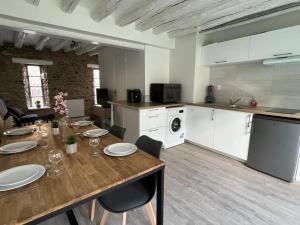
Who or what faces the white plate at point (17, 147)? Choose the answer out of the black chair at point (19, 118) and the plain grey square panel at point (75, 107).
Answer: the plain grey square panel

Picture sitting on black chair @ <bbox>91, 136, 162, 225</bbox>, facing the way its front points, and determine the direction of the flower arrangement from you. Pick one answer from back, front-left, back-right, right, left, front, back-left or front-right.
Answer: right

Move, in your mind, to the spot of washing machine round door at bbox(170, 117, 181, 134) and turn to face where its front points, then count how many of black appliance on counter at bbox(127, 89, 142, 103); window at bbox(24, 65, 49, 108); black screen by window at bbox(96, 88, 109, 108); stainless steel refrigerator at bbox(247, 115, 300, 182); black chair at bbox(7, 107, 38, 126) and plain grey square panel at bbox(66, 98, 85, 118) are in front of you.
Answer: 1

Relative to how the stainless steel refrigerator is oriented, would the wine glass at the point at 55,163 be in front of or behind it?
in front

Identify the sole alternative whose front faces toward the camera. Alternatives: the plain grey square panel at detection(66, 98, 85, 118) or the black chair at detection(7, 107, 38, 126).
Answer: the plain grey square panel

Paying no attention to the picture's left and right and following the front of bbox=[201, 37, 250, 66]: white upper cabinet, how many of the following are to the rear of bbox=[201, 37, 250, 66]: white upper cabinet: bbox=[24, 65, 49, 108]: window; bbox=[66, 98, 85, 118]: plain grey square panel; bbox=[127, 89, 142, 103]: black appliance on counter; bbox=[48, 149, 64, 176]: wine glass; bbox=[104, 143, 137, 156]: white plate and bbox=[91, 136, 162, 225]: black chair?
0

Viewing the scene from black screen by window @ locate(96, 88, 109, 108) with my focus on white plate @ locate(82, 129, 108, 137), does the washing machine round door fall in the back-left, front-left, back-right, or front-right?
front-left

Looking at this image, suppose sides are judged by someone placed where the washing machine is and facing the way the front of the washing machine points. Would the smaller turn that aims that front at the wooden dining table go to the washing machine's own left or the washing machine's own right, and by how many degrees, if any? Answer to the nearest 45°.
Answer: approximately 45° to the washing machine's own right

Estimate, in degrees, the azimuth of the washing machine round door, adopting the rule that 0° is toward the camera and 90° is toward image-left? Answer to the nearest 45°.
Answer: approximately 315°

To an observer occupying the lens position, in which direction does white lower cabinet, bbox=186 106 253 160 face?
facing the viewer and to the left of the viewer

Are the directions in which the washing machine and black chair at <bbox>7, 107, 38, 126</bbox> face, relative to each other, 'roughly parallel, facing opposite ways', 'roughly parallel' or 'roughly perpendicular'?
roughly perpendicular

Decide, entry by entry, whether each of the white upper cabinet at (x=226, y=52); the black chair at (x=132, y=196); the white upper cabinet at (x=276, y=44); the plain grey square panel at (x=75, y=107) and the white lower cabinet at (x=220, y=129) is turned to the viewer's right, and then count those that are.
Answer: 0

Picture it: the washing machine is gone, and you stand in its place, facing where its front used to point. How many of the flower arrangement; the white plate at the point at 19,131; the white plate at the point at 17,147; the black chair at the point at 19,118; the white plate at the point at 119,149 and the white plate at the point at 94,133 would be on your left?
0

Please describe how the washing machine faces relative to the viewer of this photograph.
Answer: facing the viewer and to the right of the viewer
